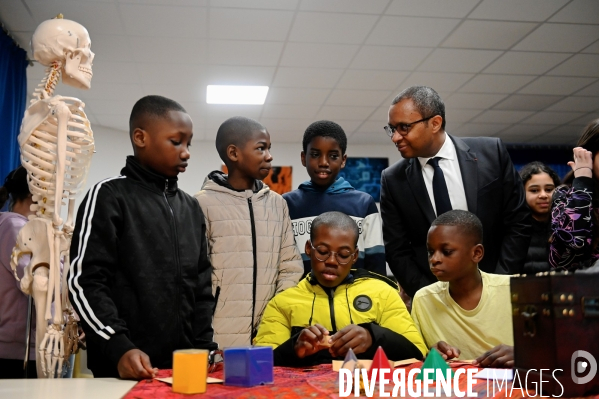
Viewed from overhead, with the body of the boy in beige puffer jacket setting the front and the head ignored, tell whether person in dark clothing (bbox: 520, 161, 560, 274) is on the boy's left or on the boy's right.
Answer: on the boy's left

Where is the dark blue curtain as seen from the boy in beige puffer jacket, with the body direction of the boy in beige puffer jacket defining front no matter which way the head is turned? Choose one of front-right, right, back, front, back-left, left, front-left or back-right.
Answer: back

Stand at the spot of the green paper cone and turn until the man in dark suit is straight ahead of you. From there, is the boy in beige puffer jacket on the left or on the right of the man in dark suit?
left

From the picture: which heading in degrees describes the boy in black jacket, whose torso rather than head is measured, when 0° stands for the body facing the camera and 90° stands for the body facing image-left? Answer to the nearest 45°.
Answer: approximately 315°

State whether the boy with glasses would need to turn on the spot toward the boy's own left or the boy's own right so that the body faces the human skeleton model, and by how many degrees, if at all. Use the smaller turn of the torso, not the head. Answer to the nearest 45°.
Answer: approximately 90° to the boy's own right
